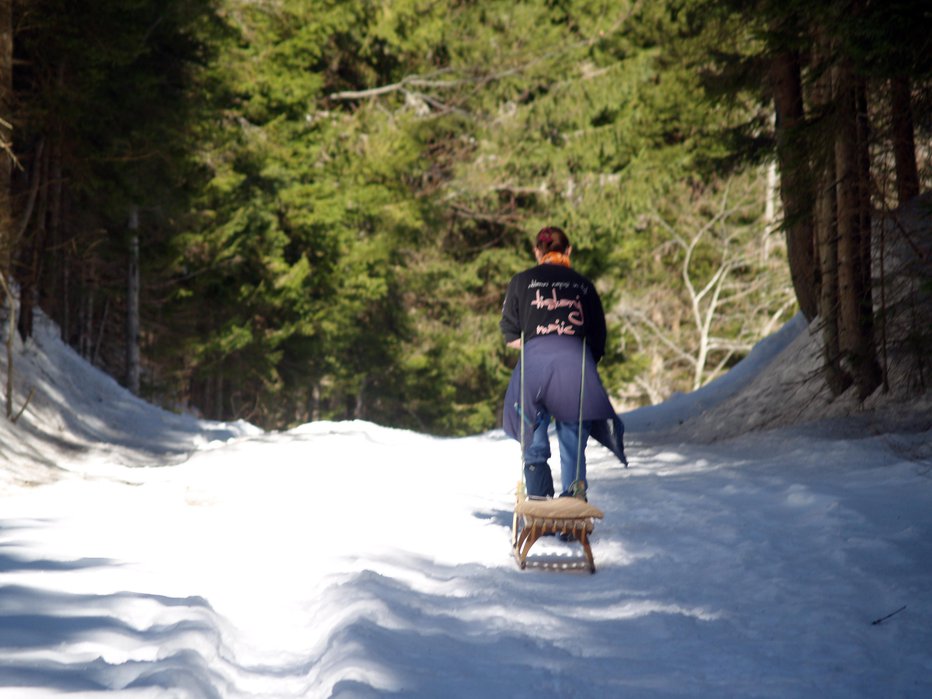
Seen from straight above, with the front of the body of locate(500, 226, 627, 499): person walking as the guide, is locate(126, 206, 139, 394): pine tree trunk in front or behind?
in front

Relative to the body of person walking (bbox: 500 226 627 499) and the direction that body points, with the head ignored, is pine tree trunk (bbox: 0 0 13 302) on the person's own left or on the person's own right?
on the person's own left

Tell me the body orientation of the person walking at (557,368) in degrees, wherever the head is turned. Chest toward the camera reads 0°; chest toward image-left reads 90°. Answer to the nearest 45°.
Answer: approximately 180°

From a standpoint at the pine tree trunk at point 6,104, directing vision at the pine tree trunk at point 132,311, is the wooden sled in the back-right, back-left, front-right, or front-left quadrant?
back-right

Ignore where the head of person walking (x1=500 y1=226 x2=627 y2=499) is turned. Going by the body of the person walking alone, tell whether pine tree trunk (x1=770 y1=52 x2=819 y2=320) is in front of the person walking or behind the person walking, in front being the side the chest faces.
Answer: in front

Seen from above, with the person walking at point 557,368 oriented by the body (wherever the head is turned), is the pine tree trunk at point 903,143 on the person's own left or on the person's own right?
on the person's own right

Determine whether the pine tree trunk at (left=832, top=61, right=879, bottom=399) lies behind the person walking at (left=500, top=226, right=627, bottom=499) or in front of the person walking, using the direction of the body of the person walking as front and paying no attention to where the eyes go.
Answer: in front

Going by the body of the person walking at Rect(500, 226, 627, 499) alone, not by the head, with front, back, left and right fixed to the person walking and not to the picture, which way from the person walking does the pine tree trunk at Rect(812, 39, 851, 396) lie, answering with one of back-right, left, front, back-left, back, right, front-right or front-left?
front-right
